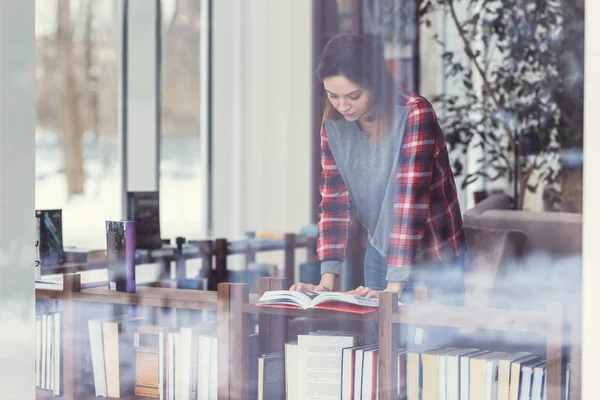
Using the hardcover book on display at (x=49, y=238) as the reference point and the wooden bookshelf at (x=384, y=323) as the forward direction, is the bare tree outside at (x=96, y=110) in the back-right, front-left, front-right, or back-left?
back-left

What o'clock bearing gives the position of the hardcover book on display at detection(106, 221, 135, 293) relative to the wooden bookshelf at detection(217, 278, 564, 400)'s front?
The hardcover book on display is roughly at 4 o'clock from the wooden bookshelf.

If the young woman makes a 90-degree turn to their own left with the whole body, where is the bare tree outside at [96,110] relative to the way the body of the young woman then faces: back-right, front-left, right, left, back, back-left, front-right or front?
back

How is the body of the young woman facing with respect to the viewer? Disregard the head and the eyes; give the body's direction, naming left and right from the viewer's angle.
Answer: facing the viewer and to the left of the viewer

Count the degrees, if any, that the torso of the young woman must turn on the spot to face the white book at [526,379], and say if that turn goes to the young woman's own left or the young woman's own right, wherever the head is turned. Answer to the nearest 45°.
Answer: approximately 90° to the young woman's own left

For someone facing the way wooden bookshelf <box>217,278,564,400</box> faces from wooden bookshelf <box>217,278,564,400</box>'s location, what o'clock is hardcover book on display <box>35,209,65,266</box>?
The hardcover book on display is roughly at 4 o'clock from the wooden bookshelf.

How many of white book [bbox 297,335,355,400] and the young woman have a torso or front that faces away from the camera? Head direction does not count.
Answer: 0

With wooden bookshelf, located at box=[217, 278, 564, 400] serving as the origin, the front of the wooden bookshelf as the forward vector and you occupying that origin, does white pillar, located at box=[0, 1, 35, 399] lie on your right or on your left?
on your right

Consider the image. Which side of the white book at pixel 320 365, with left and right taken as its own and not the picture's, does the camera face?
front

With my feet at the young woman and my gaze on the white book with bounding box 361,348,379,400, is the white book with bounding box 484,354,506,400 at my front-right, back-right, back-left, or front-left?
front-left

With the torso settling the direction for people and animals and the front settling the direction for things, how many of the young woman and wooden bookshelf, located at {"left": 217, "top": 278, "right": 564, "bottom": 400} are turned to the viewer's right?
0

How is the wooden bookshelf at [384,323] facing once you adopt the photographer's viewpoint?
facing the viewer

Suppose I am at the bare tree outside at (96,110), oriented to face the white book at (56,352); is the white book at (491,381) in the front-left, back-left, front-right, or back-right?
front-left
